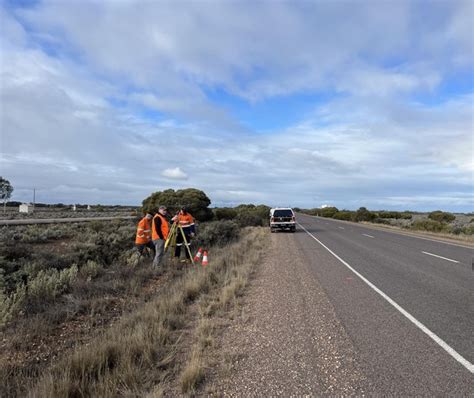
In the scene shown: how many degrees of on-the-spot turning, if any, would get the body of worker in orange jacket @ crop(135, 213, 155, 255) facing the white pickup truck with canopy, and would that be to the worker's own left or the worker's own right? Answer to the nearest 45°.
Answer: approximately 45° to the worker's own left

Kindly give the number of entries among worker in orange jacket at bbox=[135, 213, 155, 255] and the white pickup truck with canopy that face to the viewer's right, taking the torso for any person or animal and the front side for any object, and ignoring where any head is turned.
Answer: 1

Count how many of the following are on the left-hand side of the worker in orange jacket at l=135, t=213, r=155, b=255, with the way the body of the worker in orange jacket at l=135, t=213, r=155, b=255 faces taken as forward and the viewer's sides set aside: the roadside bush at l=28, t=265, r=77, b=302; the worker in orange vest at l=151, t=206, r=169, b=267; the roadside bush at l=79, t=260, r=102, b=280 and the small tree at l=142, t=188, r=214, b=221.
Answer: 1

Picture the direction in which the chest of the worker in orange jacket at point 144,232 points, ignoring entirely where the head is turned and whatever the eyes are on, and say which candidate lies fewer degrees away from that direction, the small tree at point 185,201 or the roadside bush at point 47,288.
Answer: the small tree

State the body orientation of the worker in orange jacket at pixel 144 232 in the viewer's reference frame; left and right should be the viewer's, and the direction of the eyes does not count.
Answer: facing to the right of the viewer

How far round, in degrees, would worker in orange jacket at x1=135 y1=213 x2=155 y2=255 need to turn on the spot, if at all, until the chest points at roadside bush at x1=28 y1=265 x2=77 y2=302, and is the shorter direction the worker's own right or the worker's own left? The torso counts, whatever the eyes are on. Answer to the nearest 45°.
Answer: approximately 135° to the worker's own right

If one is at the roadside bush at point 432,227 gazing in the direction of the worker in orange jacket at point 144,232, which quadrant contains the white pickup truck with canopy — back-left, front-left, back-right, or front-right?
front-right

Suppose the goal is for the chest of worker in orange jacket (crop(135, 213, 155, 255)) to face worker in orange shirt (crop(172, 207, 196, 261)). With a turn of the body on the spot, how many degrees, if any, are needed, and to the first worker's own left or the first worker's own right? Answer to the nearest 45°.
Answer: approximately 45° to the first worker's own left

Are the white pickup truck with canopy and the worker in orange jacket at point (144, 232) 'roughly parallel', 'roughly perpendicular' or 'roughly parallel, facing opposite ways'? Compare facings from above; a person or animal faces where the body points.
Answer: roughly perpendicular
